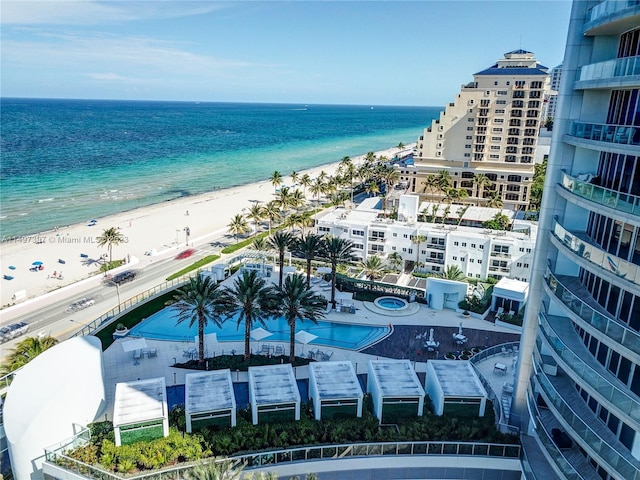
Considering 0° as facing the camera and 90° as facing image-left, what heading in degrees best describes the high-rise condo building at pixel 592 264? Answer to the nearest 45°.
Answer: approximately 45°

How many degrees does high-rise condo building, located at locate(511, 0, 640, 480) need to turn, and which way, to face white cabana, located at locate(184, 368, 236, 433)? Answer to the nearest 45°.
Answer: approximately 45° to its right

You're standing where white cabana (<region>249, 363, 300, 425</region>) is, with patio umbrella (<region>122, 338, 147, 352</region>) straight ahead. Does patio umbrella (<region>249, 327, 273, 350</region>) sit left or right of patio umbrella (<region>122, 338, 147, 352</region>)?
right

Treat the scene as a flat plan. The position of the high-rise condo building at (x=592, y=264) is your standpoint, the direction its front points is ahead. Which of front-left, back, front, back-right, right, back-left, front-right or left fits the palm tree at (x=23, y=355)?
front-right

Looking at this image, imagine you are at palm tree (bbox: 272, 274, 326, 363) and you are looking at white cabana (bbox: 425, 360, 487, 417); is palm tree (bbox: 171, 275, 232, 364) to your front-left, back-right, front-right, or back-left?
back-right

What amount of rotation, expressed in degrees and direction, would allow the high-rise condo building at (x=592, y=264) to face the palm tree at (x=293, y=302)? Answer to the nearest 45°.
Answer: approximately 45° to its right

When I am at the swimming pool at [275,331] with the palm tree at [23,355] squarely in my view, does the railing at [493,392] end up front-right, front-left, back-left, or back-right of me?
back-left

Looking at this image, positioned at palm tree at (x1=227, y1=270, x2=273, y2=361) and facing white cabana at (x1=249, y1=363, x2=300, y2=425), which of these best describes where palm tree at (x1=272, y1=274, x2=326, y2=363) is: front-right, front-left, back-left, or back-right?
front-left

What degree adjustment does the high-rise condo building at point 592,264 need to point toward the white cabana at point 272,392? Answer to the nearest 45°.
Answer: approximately 45° to its right
